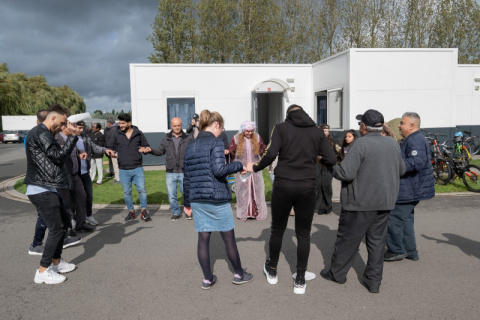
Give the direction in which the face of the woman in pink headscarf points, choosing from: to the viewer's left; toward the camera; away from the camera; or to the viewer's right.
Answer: toward the camera

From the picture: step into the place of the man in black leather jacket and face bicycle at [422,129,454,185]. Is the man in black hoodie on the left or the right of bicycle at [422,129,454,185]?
right

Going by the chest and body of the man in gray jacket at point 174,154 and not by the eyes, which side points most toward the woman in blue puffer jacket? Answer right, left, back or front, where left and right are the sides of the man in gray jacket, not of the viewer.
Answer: front

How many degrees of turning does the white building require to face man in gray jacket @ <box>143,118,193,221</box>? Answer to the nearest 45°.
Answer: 0° — it already faces them

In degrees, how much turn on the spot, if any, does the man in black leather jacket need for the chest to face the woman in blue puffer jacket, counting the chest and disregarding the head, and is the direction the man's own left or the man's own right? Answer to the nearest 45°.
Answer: approximately 45° to the man's own right

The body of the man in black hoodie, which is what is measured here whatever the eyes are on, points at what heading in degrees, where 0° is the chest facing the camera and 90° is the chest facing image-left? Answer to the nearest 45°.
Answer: approximately 180°

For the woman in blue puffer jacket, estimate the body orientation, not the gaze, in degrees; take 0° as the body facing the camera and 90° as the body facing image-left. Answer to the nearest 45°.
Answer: approximately 225°

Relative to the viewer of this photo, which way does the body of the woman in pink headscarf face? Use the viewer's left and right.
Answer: facing the viewer

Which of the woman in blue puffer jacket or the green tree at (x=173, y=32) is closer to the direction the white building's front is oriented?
the woman in blue puffer jacket

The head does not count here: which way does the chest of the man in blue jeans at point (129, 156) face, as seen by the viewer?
toward the camera

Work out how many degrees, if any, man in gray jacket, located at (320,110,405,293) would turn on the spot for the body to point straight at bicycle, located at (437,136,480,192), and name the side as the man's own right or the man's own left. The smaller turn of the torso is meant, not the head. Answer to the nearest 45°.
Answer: approximately 45° to the man's own right

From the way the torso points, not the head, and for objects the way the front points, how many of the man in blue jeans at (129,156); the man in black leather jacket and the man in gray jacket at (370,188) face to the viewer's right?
1

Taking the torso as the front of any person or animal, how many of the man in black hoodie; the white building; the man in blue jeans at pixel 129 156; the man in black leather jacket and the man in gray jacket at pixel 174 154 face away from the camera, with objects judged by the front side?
1

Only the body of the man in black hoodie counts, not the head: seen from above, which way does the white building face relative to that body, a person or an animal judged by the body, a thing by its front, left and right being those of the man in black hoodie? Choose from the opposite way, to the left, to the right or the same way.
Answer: the opposite way

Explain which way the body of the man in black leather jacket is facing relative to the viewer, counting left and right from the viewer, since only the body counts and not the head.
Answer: facing to the right of the viewer

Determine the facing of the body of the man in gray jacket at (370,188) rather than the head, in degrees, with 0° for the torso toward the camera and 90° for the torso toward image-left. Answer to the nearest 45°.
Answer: approximately 135°

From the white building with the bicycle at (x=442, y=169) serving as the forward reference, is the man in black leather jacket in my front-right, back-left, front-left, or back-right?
front-right

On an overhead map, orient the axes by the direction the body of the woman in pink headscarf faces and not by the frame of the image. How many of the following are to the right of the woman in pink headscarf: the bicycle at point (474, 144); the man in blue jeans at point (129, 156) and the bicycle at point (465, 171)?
1
